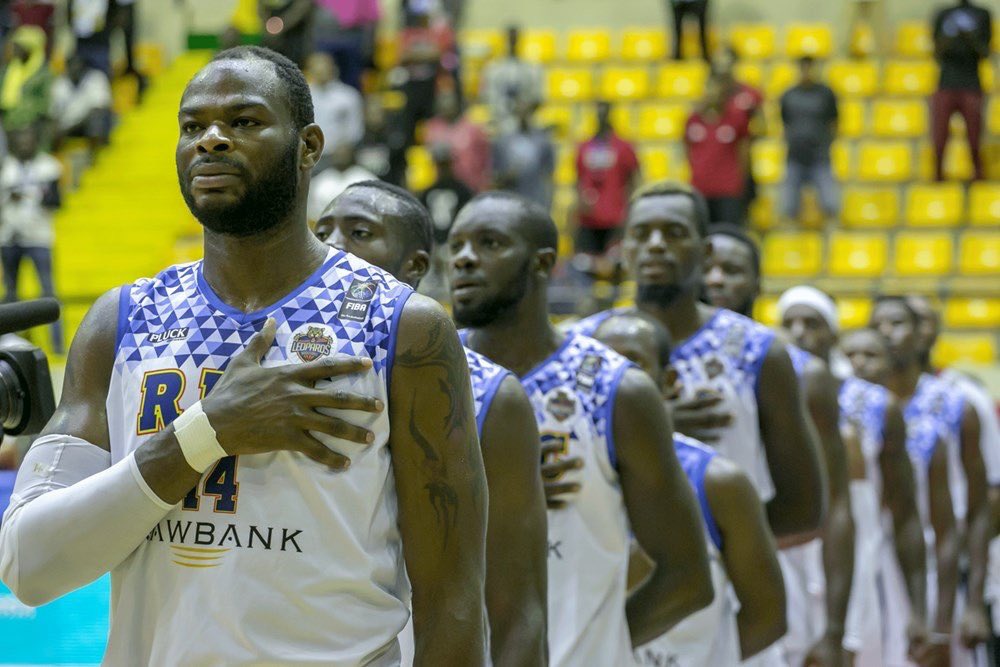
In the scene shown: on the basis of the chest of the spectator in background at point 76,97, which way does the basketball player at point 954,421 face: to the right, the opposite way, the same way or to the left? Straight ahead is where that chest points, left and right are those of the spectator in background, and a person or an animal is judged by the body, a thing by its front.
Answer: to the right

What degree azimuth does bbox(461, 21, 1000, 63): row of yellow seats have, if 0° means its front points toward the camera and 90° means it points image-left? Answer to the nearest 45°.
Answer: approximately 0°

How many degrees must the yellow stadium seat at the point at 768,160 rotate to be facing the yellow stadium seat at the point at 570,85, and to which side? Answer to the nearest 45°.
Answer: approximately 135° to its right

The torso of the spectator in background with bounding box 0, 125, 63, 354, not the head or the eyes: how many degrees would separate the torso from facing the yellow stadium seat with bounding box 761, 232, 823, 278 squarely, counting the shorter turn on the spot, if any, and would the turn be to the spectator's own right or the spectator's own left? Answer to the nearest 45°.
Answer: approximately 90° to the spectator's own left

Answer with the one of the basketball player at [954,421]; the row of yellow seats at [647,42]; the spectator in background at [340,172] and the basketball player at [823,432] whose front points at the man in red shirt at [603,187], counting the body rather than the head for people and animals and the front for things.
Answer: the row of yellow seats

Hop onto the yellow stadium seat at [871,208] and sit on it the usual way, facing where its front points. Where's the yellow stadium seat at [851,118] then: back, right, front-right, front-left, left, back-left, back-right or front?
back

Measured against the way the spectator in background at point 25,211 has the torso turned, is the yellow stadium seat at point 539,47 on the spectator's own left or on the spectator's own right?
on the spectator's own left

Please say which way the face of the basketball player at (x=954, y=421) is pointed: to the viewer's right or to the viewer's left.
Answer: to the viewer's left

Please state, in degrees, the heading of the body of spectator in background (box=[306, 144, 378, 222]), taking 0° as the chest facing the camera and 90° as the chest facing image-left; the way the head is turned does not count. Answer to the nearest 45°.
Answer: approximately 0°
